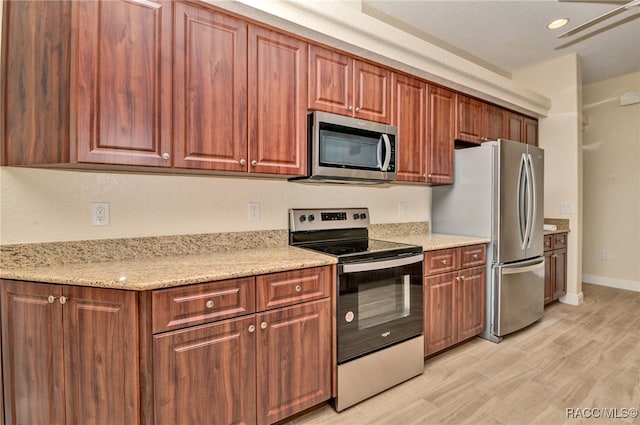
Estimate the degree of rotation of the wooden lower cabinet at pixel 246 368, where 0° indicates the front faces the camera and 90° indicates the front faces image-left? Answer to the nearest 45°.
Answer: approximately 315°

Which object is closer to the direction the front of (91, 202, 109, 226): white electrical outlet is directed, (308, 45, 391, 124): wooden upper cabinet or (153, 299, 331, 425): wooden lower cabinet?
the wooden lower cabinet

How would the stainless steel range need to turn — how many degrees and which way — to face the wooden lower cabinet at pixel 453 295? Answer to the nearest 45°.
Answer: approximately 90° to its left

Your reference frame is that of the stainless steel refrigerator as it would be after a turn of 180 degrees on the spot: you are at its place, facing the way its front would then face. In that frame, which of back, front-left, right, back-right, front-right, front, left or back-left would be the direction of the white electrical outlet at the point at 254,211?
left

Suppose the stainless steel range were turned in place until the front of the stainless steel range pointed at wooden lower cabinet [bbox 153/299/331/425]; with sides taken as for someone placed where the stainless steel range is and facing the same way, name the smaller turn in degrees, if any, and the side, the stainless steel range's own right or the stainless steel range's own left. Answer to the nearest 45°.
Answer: approximately 90° to the stainless steel range's own right

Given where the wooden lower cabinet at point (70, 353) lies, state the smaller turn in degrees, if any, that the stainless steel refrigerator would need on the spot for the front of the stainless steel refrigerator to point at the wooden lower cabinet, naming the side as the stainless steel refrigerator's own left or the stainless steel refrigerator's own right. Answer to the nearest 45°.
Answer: approximately 90° to the stainless steel refrigerator's own right

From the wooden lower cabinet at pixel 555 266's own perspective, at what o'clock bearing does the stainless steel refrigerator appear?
The stainless steel refrigerator is roughly at 2 o'clock from the wooden lower cabinet.
